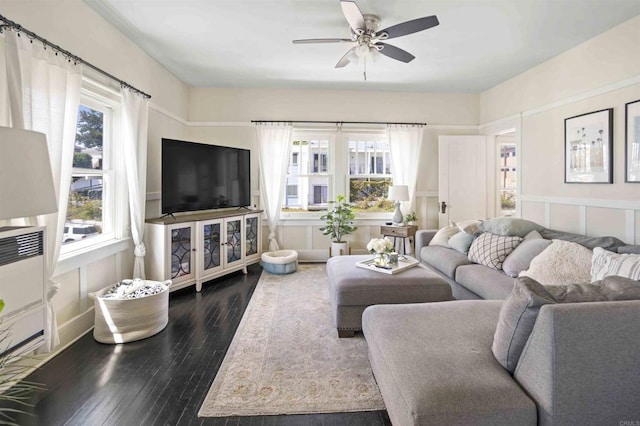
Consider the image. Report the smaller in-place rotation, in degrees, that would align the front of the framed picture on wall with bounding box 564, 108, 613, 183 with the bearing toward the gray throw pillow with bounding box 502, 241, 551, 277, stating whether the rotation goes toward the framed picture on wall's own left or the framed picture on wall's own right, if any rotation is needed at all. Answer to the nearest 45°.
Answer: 0° — it already faces it

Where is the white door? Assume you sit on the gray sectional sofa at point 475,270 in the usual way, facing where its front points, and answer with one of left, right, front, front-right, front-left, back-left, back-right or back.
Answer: back-right

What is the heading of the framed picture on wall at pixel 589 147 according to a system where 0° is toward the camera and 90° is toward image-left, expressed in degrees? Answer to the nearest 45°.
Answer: approximately 45°

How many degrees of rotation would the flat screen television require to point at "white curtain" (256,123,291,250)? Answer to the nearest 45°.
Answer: approximately 90° to its left

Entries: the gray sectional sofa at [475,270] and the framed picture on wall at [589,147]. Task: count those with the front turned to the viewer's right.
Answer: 0
